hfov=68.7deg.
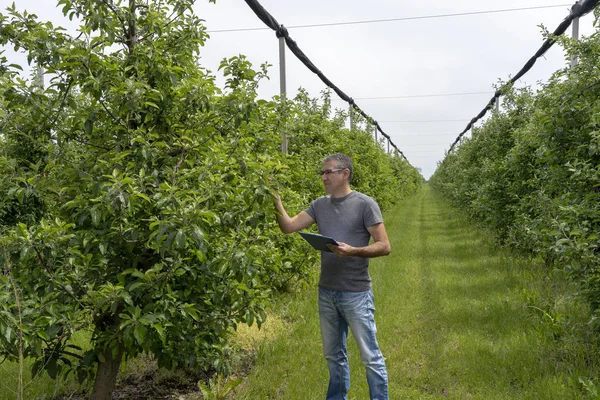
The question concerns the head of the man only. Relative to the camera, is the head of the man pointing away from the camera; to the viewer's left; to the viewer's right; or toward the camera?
to the viewer's left

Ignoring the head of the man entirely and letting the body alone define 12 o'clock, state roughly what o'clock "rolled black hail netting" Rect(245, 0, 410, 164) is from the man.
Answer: The rolled black hail netting is roughly at 4 o'clock from the man.

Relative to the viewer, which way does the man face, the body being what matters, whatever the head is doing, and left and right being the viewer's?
facing the viewer and to the left of the viewer

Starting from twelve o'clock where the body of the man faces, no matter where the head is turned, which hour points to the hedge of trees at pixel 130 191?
The hedge of trees is roughly at 1 o'clock from the man.

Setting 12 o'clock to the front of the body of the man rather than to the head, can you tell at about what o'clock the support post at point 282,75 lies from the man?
The support post is roughly at 4 o'clock from the man.
